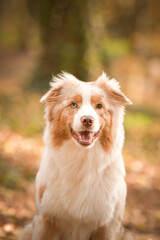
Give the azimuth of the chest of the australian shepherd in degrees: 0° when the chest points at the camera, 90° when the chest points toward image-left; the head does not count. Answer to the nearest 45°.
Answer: approximately 0°
